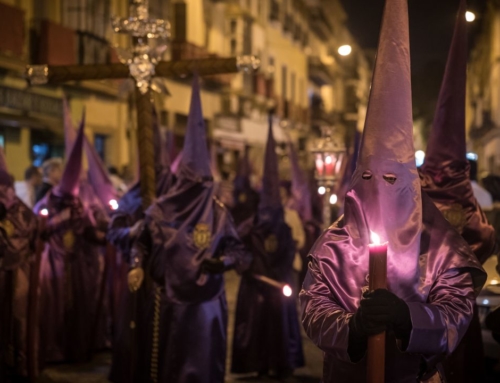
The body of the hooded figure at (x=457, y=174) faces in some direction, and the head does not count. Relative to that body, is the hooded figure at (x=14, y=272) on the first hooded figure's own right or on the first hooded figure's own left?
on the first hooded figure's own right

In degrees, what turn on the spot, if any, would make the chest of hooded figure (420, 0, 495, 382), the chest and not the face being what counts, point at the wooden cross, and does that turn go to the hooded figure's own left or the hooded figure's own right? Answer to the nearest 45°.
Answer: approximately 90° to the hooded figure's own right

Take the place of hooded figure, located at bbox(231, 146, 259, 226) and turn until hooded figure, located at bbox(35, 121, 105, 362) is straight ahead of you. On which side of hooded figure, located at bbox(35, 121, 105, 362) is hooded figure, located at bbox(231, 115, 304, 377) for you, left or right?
left

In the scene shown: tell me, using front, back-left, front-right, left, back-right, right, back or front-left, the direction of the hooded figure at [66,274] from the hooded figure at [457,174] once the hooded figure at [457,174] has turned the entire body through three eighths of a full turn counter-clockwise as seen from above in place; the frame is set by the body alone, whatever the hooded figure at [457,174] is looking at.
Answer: back-left

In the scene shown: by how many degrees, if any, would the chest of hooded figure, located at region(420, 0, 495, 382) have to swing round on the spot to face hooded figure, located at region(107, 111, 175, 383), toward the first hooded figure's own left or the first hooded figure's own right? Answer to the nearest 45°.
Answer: approximately 90° to the first hooded figure's own right

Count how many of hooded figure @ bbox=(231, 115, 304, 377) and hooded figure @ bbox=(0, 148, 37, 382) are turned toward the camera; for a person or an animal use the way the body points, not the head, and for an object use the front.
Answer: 2

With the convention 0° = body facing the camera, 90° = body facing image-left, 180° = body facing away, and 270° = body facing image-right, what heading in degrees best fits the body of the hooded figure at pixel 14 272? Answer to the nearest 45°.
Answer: approximately 0°
